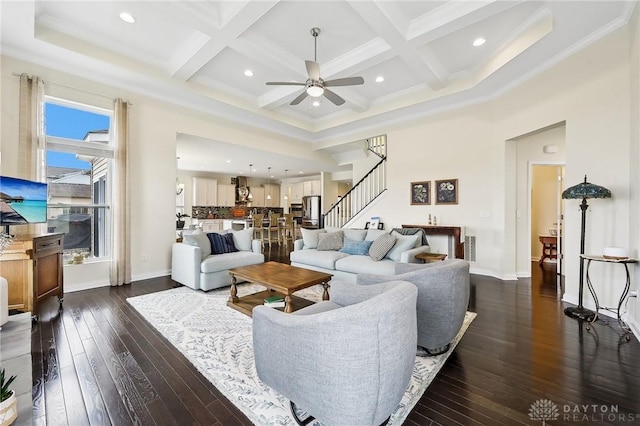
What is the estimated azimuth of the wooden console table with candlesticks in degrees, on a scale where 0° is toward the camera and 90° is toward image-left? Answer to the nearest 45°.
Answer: approximately 0°

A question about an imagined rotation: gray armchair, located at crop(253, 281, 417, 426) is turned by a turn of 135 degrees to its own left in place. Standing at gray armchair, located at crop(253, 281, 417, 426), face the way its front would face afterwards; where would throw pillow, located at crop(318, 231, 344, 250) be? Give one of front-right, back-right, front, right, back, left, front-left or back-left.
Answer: back

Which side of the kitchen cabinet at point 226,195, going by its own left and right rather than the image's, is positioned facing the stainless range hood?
left

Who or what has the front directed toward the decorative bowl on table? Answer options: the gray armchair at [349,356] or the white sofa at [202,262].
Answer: the white sofa

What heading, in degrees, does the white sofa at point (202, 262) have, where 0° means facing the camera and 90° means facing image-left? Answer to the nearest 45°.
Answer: approximately 315°

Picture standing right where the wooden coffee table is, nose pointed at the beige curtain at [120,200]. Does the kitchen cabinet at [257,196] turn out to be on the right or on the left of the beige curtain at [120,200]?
right

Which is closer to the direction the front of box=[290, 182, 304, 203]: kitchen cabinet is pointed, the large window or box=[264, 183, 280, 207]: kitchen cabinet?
the large window

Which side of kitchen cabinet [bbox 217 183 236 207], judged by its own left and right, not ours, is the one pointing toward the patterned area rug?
front

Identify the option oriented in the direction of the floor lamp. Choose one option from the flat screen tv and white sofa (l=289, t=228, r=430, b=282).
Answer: the flat screen tv

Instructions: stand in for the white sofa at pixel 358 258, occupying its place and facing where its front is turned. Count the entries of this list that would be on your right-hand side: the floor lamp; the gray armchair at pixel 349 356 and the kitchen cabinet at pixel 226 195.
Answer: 1

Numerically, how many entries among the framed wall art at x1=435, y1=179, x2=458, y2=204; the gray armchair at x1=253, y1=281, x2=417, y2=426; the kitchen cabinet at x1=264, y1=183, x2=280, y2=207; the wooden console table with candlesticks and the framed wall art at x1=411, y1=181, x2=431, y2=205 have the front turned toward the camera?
4

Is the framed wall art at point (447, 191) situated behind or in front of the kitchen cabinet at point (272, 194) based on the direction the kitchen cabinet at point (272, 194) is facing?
in front

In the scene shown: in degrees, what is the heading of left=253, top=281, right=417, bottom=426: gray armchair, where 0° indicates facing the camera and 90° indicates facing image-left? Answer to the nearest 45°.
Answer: approximately 135°

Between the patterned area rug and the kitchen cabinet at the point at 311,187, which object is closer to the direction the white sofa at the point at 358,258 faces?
the patterned area rug

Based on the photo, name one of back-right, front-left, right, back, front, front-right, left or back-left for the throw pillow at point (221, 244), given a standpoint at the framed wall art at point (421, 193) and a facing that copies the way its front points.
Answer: front-right
